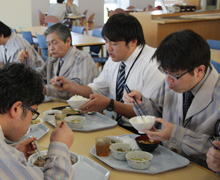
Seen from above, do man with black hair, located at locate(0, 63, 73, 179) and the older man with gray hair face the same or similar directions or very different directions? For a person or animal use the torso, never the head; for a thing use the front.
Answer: very different directions

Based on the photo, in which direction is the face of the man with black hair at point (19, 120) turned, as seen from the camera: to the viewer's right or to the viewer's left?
to the viewer's right

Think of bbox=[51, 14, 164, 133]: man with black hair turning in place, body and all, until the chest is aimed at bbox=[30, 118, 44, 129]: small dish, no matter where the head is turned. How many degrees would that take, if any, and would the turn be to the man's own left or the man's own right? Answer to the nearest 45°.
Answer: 0° — they already face it

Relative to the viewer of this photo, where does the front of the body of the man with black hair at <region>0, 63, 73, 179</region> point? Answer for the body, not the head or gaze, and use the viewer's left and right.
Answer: facing away from the viewer and to the right of the viewer

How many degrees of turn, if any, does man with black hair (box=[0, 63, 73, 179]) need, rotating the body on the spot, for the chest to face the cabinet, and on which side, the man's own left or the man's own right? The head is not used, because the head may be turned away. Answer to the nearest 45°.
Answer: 0° — they already face it

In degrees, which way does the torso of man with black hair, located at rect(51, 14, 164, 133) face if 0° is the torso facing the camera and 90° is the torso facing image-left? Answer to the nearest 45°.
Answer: approximately 45°

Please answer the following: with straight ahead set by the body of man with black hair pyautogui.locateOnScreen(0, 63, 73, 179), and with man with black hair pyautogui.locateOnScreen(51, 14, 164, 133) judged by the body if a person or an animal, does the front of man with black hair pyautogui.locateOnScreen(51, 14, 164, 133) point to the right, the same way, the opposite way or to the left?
the opposite way

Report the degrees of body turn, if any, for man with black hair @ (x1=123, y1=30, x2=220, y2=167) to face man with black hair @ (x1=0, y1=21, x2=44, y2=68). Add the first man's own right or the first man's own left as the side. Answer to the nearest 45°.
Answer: approximately 90° to the first man's own right
